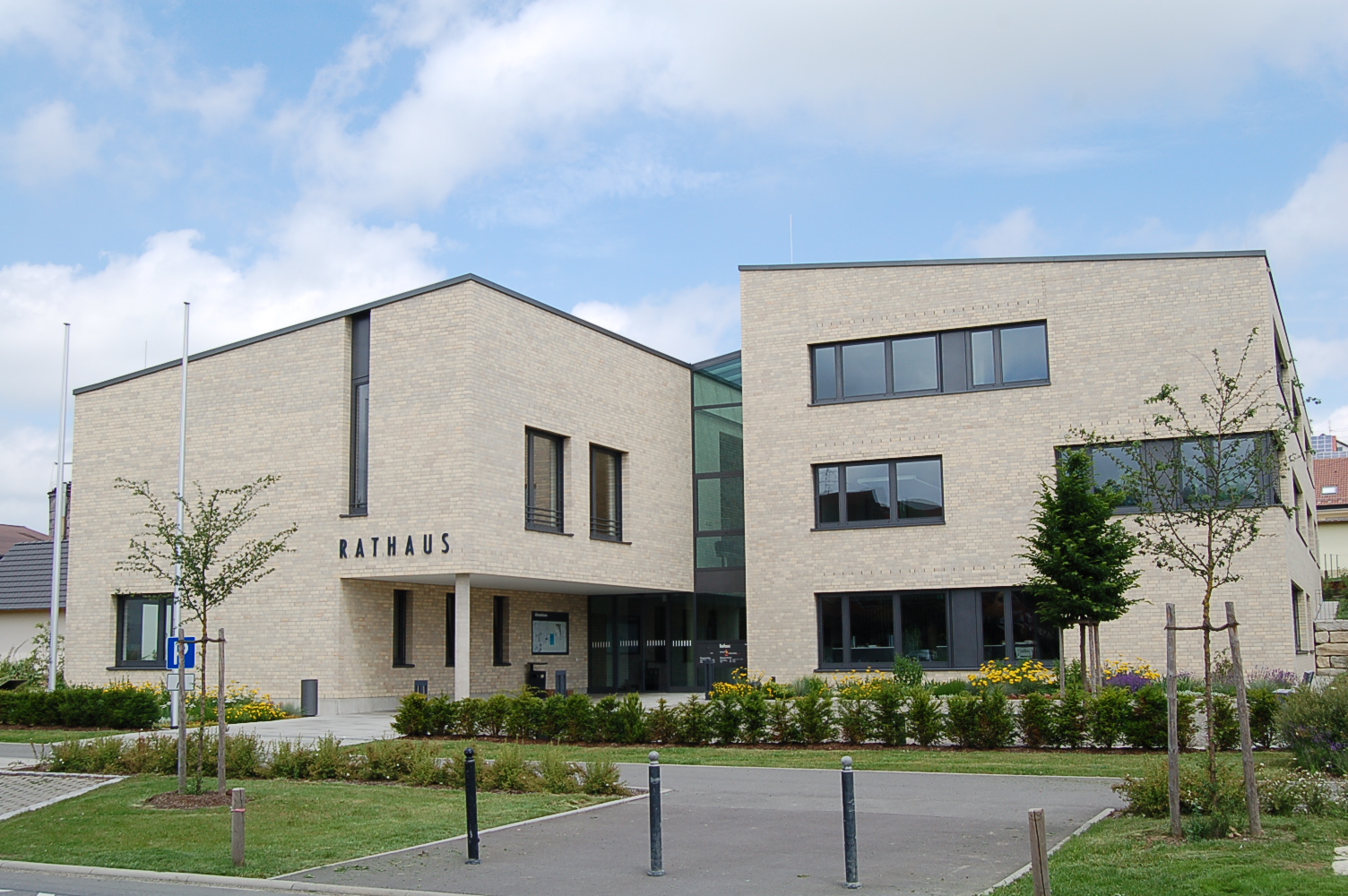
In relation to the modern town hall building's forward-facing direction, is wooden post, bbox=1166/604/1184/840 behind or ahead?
ahead

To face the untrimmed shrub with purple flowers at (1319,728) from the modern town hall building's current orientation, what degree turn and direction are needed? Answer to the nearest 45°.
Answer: approximately 45° to its left

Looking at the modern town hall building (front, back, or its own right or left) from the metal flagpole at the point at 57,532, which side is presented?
right

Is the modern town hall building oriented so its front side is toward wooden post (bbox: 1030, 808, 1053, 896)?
yes

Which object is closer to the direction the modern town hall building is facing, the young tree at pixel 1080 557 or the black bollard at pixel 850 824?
the black bollard

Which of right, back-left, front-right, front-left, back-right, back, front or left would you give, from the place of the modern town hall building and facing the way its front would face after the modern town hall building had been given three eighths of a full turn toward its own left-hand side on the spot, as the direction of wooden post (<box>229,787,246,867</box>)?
back-right

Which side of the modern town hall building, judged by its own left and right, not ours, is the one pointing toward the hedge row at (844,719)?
front

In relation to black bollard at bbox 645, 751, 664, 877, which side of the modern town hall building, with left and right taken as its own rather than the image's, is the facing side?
front

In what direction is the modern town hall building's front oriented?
toward the camera

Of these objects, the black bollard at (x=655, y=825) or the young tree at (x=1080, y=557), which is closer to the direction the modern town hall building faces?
the black bollard

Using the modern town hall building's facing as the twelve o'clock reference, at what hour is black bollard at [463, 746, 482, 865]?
The black bollard is roughly at 12 o'clock from the modern town hall building.

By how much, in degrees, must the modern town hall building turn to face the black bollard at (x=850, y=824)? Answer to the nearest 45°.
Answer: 0° — it already faces it
